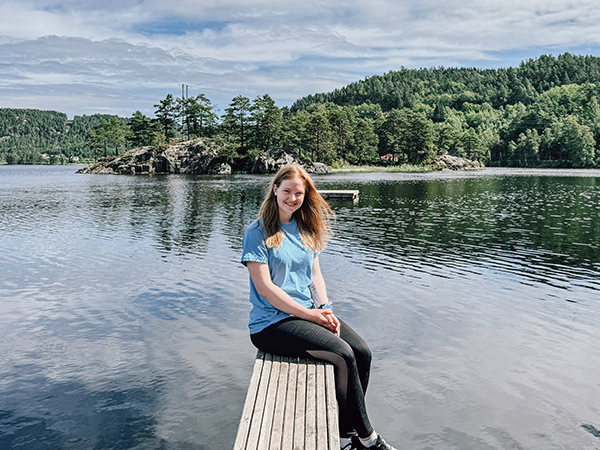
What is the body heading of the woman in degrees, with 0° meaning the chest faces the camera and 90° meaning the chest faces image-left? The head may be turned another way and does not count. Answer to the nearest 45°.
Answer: approximately 315°

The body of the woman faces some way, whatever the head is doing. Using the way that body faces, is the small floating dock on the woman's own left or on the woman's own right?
on the woman's own left
